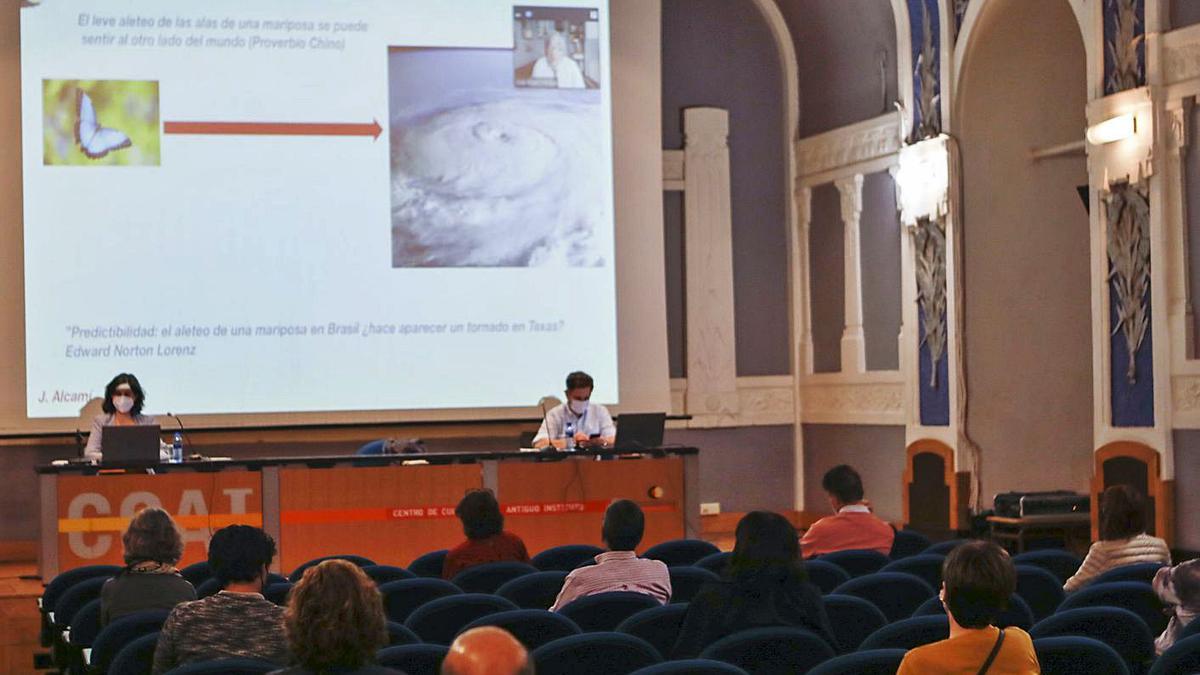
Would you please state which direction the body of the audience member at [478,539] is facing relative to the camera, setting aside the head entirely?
away from the camera

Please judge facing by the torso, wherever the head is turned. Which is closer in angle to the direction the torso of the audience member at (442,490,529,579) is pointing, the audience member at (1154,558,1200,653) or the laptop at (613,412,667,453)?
the laptop

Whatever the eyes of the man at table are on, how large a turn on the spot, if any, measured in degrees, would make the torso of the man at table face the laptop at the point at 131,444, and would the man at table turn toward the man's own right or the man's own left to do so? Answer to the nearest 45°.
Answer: approximately 45° to the man's own right

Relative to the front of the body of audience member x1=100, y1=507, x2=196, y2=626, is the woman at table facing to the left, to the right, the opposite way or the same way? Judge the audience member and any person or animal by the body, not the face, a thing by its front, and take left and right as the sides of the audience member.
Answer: the opposite way

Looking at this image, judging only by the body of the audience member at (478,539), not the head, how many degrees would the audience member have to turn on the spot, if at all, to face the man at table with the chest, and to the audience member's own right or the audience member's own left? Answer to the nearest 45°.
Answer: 0° — they already face them

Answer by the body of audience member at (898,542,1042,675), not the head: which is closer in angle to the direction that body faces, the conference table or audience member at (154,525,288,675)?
the conference table

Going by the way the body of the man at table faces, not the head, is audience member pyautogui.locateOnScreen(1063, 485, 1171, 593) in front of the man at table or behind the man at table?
in front

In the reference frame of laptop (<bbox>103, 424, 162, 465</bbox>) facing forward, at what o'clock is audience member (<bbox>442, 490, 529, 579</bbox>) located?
The audience member is roughly at 5 o'clock from the laptop.

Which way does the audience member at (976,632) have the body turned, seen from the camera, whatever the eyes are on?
away from the camera

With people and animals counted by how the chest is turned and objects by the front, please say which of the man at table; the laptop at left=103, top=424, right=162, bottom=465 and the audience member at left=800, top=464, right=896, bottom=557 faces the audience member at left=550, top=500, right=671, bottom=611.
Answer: the man at table

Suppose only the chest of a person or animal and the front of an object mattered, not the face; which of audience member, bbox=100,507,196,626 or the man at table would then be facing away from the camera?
the audience member

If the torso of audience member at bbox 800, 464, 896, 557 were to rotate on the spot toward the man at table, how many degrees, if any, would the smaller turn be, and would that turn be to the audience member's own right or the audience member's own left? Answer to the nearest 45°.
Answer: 0° — they already face them

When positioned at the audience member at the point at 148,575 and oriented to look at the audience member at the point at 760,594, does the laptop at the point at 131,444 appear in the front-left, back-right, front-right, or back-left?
back-left

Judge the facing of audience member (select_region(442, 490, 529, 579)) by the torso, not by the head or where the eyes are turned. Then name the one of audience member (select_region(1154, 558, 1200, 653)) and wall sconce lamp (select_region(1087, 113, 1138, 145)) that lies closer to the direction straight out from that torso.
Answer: the wall sconce lamp

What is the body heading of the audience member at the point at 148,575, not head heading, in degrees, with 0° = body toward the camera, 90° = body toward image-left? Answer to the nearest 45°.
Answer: approximately 180°
